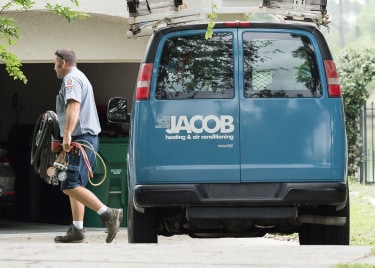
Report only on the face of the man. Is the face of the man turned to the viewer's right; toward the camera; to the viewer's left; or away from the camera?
to the viewer's left

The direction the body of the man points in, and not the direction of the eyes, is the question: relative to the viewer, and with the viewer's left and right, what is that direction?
facing to the left of the viewer

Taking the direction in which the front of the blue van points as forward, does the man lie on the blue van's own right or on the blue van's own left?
on the blue van's own left

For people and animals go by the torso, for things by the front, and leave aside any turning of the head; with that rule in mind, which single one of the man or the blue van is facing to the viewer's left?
the man

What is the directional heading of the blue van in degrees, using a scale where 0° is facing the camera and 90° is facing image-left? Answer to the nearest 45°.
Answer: approximately 180°

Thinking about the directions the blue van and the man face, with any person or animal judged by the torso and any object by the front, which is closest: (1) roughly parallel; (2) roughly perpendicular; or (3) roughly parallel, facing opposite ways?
roughly perpendicular

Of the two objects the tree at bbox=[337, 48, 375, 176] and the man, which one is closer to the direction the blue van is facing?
the tree

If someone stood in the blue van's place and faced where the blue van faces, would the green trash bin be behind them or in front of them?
in front

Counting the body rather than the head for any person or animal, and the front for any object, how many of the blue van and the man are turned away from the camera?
1
